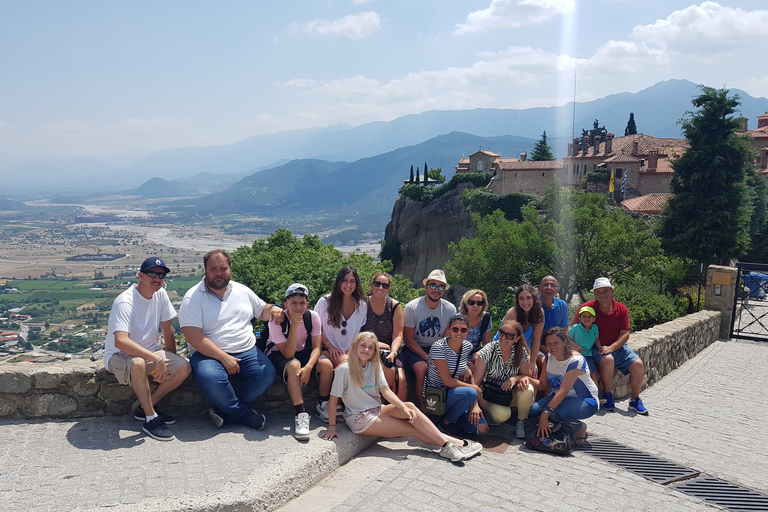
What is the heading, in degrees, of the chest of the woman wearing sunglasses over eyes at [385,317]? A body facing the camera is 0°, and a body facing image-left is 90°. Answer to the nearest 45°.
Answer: approximately 0°

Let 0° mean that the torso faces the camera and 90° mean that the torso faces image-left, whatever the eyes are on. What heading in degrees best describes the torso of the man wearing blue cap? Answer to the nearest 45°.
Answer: approximately 315°

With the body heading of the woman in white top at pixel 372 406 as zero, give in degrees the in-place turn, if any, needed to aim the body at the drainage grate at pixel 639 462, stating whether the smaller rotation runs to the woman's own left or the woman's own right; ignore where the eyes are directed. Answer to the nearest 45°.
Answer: approximately 45° to the woman's own left

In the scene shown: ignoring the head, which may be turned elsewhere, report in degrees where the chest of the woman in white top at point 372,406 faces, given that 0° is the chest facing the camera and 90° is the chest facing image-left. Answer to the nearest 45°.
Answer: approximately 315°

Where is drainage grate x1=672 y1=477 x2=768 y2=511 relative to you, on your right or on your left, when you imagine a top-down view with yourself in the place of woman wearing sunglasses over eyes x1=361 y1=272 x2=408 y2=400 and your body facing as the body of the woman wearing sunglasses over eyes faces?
on your left

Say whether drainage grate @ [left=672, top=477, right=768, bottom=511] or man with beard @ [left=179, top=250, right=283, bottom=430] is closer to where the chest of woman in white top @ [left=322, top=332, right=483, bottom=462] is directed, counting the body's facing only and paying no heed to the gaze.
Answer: the drainage grate

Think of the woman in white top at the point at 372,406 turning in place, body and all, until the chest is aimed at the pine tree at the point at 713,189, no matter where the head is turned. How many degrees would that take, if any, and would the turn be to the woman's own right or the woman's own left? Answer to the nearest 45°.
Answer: approximately 90° to the woman's own left

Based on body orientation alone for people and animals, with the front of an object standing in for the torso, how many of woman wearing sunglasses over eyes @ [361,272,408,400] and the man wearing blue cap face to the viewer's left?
0

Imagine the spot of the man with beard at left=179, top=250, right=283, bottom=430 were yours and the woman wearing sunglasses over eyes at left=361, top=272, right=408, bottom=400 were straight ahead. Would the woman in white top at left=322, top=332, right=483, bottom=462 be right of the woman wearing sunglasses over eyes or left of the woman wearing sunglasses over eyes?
right

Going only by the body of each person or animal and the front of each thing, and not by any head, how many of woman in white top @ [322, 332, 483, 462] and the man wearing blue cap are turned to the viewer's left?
0
